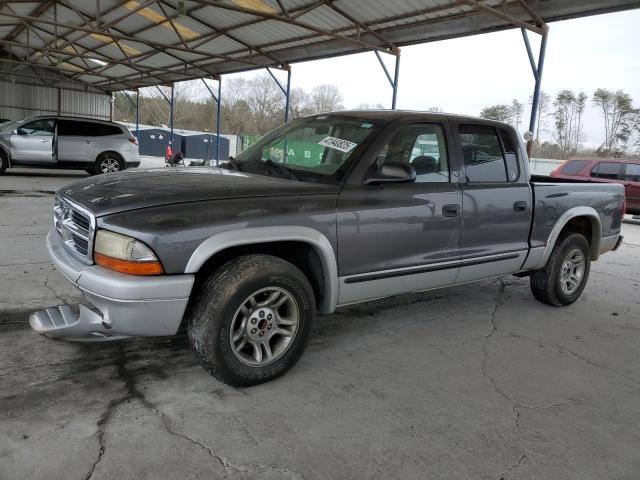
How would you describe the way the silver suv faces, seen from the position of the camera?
facing to the left of the viewer

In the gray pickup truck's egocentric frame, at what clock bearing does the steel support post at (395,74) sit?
The steel support post is roughly at 5 o'clock from the gray pickup truck.

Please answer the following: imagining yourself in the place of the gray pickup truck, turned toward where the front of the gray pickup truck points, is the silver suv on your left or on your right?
on your right

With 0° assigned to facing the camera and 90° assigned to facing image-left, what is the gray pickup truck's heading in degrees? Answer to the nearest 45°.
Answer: approximately 45°

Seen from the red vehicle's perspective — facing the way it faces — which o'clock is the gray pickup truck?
The gray pickup truck is roughly at 11 o'clock from the red vehicle.

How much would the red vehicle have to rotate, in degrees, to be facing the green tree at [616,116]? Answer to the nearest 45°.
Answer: approximately 135° to its right
